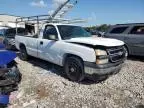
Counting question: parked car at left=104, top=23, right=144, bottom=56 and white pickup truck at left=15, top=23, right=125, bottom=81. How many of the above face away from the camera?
0

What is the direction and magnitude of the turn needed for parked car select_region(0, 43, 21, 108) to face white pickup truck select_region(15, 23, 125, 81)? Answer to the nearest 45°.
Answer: approximately 90° to its left

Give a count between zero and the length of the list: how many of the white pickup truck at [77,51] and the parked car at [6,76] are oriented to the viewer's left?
0

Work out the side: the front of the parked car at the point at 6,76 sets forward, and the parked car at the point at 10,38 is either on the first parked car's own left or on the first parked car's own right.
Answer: on the first parked car's own left

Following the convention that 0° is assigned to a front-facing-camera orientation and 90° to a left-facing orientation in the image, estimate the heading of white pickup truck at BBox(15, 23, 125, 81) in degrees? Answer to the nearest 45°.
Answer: approximately 315°

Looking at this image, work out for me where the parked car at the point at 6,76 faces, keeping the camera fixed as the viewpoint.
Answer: facing the viewer and to the right of the viewer

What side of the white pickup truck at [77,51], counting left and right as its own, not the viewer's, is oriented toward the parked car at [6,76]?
right

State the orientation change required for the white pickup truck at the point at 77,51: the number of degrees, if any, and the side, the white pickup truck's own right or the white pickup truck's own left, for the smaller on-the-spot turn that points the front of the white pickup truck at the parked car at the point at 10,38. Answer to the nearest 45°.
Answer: approximately 180°

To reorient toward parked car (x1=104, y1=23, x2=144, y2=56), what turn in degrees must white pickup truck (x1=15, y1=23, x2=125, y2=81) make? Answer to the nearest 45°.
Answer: approximately 90° to its left
